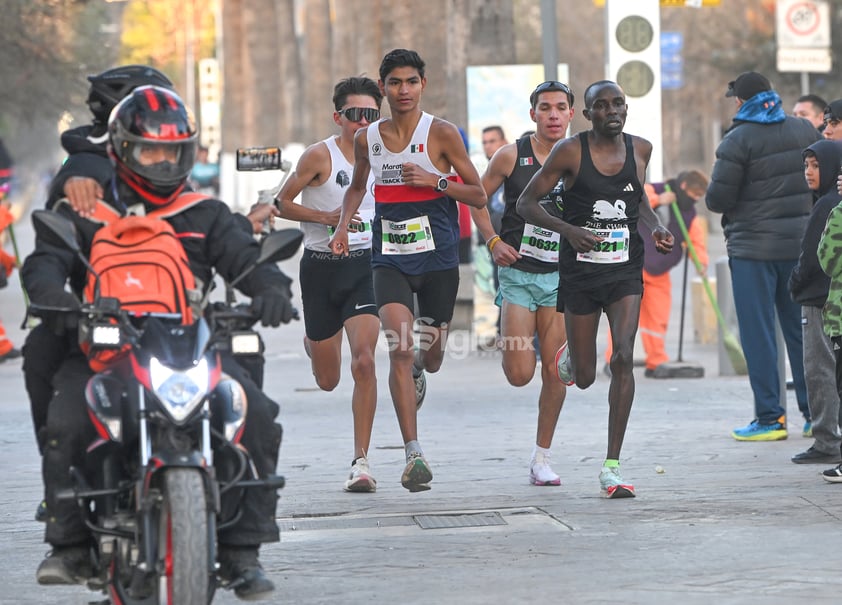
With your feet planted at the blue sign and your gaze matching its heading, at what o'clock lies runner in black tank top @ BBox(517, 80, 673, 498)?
The runner in black tank top is roughly at 12 o'clock from the blue sign.

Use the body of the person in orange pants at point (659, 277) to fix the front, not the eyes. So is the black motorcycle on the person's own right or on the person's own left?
on the person's own right

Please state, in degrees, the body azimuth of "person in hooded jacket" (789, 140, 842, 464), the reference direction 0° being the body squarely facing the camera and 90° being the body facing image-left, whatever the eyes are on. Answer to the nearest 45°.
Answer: approximately 90°

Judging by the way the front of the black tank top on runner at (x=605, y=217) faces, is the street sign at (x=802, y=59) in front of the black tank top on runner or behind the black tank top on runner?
behind

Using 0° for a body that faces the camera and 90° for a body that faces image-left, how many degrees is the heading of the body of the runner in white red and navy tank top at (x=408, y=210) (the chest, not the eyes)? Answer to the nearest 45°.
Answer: approximately 0°

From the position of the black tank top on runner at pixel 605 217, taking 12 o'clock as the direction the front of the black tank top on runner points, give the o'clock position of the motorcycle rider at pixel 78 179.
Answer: The motorcycle rider is roughly at 1 o'clock from the black tank top on runner.

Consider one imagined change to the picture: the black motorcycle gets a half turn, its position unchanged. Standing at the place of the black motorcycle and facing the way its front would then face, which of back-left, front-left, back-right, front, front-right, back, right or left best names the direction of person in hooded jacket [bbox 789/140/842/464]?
front-right

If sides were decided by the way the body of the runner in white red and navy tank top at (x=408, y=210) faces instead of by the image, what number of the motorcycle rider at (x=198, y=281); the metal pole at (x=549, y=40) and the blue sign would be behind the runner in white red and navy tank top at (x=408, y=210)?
2

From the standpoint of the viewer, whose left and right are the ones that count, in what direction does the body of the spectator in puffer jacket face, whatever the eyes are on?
facing away from the viewer and to the left of the viewer

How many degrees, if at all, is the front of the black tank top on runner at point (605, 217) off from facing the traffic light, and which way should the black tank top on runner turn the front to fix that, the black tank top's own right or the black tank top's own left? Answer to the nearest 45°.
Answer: approximately 180°
